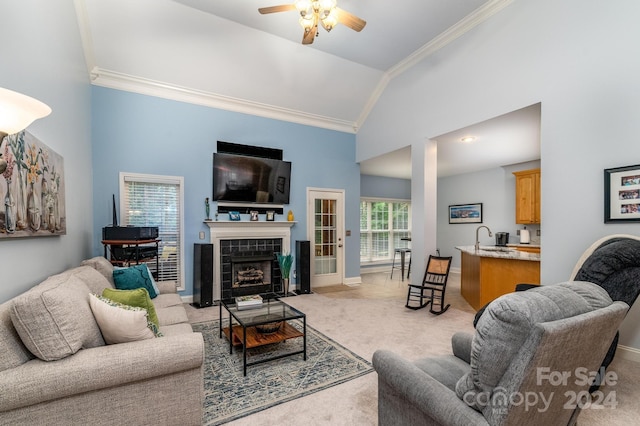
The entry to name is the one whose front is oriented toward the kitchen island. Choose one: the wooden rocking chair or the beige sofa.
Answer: the beige sofa

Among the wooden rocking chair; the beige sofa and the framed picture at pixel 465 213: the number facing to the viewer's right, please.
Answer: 1

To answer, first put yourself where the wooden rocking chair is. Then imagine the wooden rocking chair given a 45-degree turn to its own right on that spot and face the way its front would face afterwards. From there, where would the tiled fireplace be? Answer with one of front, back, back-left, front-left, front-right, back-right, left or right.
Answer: front

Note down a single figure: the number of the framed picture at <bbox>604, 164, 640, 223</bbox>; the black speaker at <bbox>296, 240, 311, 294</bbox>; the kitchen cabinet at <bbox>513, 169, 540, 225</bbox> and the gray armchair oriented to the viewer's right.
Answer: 0

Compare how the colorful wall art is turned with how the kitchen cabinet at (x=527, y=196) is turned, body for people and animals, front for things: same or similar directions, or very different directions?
very different directions

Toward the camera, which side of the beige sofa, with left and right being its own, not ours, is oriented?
right

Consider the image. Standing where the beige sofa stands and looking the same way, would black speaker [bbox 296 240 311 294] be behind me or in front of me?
in front

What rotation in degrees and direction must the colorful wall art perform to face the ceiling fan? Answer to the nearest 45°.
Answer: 0° — it already faces it

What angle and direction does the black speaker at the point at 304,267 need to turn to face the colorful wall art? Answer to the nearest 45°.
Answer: approximately 45° to its right

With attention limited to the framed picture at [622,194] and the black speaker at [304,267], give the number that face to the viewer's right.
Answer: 0

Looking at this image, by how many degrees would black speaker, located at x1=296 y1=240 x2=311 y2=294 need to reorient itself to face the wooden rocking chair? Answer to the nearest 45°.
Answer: approximately 45° to its left

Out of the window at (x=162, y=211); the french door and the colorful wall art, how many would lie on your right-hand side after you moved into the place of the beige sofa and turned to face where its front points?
0

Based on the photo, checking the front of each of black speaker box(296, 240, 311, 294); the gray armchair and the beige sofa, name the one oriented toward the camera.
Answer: the black speaker

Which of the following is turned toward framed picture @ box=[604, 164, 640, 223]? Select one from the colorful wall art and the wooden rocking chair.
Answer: the colorful wall art

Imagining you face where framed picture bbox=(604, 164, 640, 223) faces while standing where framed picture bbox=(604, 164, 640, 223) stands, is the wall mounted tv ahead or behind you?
ahead

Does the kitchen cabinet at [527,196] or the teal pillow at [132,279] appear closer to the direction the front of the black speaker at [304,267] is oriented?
the teal pillow

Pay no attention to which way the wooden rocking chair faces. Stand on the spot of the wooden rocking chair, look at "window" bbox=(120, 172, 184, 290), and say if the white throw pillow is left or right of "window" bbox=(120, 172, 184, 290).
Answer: left

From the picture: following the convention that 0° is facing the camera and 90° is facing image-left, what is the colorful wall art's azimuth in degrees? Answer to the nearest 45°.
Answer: approximately 315°

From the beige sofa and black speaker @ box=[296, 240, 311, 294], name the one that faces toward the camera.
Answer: the black speaker

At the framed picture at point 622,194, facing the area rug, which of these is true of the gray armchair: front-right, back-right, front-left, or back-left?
front-left

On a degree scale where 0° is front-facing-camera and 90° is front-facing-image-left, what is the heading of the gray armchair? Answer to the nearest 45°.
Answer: approximately 135°
